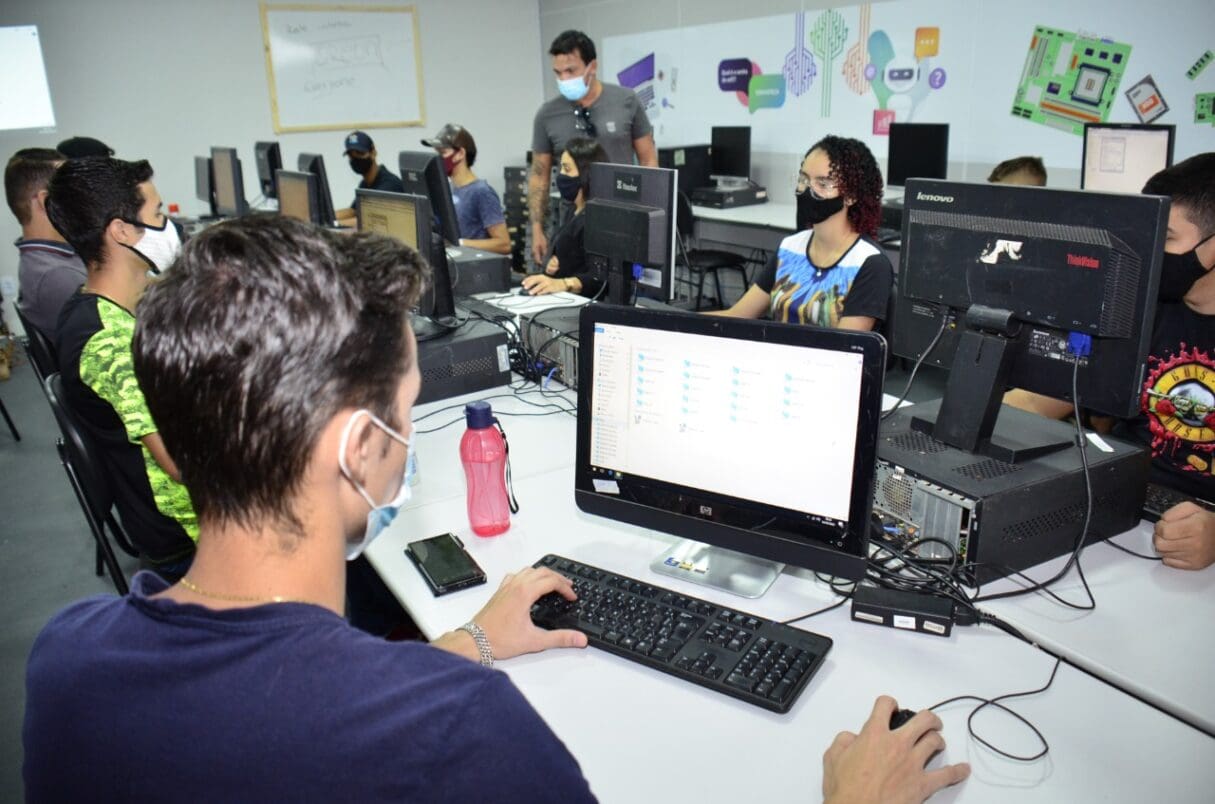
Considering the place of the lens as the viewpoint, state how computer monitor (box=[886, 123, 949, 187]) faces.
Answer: facing the viewer

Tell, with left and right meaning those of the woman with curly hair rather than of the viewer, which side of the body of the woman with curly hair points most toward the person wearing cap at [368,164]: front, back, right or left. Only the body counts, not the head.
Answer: right

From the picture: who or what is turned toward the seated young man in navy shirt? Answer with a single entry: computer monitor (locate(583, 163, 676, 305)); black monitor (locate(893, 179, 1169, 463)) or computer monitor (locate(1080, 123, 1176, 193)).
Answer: computer monitor (locate(1080, 123, 1176, 193))

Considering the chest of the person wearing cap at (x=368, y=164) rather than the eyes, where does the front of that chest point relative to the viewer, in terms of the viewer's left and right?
facing the viewer and to the left of the viewer

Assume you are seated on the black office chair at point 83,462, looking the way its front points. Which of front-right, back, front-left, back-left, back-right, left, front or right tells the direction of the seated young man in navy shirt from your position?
right

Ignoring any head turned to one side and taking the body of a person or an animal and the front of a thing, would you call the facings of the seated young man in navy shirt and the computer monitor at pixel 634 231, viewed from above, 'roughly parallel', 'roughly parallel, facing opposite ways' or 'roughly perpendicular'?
roughly parallel

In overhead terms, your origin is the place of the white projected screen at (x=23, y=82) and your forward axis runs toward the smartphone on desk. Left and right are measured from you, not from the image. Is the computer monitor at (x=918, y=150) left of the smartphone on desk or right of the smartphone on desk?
left

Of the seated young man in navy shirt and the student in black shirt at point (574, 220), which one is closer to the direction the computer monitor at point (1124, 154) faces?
the seated young man in navy shirt

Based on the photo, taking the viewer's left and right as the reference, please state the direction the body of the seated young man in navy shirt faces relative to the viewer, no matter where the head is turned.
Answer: facing away from the viewer and to the right of the viewer

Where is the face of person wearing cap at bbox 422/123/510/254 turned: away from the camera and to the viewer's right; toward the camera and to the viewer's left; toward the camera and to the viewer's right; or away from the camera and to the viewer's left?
toward the camera and to the viewer's left

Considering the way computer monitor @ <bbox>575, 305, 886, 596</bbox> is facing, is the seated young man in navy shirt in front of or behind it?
in front

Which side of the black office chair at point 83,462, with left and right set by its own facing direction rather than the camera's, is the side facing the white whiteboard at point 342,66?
left

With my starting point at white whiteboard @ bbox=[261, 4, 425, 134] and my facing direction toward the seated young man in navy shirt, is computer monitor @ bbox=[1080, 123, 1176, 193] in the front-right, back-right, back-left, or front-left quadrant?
front-left

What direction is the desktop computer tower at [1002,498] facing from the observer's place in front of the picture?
facing away from the viewer and to the right of the viewer

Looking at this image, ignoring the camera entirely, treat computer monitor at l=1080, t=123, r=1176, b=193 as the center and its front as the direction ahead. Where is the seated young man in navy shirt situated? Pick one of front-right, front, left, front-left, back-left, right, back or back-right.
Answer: front

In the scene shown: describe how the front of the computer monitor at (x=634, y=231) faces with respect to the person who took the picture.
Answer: facing away from the viewer and to the right of the viewer

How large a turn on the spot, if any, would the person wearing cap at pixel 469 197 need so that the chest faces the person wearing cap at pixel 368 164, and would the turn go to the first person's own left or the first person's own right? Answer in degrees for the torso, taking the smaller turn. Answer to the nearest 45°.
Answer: approximately 45° to the first person's own right

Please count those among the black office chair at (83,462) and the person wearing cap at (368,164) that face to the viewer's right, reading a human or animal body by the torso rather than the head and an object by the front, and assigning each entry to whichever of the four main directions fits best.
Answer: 1

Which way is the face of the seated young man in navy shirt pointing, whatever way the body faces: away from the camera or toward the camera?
away from the camera
